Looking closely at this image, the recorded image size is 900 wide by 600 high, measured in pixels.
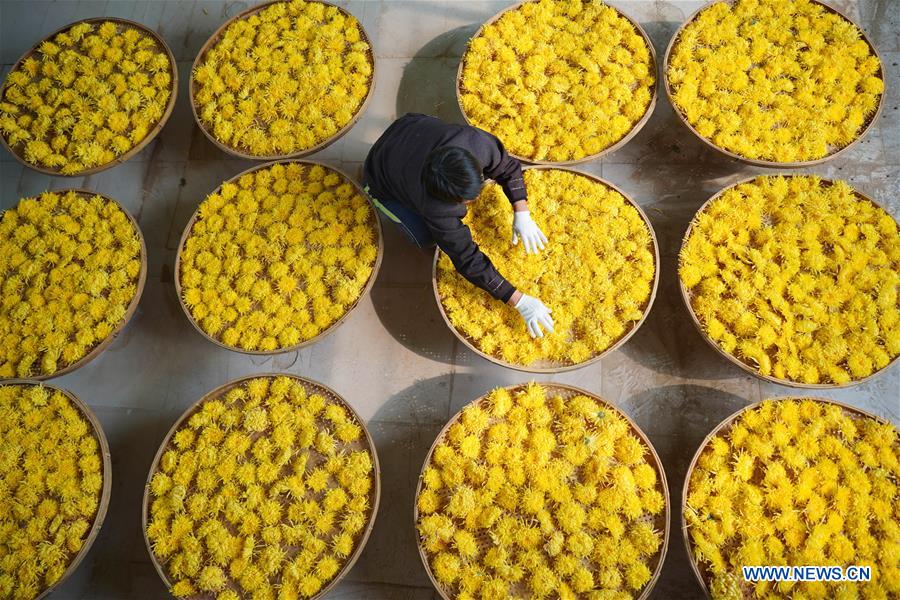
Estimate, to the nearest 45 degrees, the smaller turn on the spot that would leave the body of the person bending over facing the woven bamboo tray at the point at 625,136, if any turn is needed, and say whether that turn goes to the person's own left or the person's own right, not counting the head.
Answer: approximately 90° to the person's own left

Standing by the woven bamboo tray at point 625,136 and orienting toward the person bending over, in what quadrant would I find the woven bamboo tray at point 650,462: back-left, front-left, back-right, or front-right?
front-left

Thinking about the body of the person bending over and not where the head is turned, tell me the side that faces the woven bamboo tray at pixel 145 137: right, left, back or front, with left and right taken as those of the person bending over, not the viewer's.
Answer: back

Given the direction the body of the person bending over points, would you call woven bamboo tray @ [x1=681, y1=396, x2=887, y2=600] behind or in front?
in front

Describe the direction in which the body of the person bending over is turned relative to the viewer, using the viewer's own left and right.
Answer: facing the viewer and to the right of the viewer
